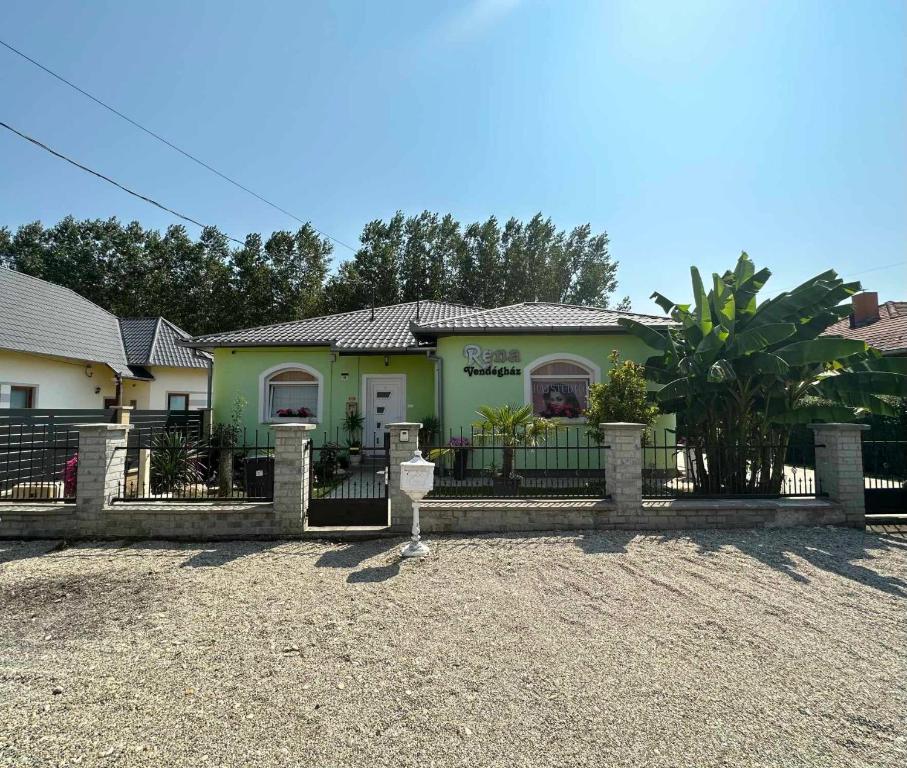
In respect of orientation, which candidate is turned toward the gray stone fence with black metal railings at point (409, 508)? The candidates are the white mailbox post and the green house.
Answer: the green house

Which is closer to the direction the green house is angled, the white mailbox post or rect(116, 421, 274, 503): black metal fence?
the white mailbox post

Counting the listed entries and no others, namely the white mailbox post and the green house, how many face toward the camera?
2

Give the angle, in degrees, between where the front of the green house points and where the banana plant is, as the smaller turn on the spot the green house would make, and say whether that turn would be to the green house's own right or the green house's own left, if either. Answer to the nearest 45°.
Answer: approximately 45° to the green house's own left

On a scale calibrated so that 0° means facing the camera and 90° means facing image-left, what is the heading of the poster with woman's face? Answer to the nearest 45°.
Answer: approximately 0°

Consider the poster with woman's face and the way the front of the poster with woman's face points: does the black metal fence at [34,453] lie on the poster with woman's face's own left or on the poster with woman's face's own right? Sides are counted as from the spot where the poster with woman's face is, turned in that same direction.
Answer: on the poster with woman's face's own right

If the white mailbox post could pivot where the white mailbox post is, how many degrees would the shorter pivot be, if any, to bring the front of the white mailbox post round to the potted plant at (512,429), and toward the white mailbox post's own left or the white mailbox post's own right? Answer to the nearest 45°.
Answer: approximately 135° to the white mailbox post's own left

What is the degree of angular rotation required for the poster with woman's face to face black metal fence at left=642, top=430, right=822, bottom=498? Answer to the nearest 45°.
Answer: approximately 45° to its left

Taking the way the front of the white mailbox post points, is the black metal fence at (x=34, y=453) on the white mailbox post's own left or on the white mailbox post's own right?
on the white mailbox post's own right

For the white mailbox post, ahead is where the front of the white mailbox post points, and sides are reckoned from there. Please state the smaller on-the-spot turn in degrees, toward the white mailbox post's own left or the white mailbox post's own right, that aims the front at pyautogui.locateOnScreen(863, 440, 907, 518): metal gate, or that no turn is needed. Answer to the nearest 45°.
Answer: approximately 90° to the white mailbox post's own left

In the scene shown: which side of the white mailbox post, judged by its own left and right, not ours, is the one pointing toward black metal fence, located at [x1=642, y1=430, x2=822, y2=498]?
left

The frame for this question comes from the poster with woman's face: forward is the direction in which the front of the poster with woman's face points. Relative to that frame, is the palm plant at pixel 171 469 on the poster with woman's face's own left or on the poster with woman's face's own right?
on the poster with woman's face's own right

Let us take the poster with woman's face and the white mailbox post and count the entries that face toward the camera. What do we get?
2
